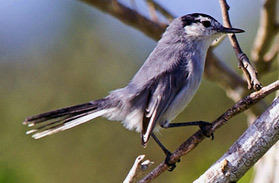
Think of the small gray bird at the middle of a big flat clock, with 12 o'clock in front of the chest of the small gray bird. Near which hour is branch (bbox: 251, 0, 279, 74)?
The branch is roughly at 11 o'clock from the small gray bird.

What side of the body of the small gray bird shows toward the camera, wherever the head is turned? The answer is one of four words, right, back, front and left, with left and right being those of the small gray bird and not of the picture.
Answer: right

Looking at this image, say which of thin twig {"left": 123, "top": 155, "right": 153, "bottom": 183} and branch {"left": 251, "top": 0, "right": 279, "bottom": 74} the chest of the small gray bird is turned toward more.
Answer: the branch

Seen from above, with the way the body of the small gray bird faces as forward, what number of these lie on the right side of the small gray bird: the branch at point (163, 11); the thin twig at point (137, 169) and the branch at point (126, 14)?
1

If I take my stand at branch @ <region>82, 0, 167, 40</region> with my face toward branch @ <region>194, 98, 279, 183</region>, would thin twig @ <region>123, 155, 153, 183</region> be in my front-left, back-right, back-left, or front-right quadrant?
front-right

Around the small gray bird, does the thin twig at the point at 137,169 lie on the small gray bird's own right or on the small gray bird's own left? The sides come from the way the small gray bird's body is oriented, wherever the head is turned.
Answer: on the small gray bird's own right

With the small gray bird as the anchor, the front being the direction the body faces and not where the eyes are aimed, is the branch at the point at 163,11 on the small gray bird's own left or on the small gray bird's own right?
on the small gray bird's own left

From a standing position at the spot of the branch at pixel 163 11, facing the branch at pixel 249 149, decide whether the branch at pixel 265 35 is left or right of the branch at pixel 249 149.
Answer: left

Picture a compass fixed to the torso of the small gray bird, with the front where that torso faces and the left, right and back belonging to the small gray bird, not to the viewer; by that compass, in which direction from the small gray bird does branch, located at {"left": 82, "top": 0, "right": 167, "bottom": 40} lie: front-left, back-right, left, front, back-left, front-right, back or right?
left

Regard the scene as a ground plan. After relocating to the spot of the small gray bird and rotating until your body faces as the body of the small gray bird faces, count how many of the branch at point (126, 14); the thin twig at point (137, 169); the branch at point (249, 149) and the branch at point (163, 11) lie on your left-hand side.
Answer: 2

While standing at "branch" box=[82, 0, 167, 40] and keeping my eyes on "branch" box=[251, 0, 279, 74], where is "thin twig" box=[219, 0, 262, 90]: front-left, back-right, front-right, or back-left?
front-right
